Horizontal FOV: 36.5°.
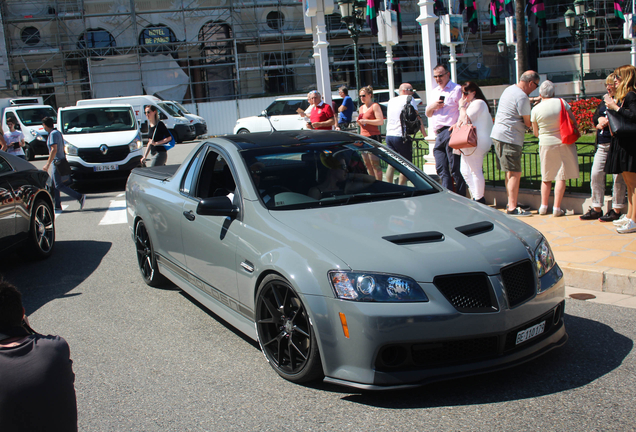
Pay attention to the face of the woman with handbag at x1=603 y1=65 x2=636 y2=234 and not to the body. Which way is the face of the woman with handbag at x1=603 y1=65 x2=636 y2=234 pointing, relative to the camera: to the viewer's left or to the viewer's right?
to the viewer's left

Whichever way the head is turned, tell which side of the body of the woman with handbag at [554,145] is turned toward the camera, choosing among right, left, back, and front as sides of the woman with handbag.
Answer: back

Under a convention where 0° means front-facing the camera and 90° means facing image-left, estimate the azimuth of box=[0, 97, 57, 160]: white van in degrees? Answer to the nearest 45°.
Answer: approximately 315°

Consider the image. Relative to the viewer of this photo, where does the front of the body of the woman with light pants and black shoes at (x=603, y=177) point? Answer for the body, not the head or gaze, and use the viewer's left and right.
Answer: facing to the left of the viewer

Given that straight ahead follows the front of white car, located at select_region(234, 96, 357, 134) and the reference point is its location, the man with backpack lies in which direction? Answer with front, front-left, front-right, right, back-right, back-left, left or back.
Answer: left

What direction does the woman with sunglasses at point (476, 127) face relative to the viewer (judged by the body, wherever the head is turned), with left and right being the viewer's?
facing to the left of the viewer

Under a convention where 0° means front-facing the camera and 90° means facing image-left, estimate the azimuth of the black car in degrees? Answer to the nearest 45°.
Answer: approximately 45°

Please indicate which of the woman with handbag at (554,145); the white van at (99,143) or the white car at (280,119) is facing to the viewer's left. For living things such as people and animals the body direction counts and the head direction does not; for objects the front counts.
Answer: the white car

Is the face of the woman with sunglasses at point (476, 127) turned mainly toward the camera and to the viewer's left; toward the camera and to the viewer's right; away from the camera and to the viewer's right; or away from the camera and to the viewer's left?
toward the camera and to the viewer's left

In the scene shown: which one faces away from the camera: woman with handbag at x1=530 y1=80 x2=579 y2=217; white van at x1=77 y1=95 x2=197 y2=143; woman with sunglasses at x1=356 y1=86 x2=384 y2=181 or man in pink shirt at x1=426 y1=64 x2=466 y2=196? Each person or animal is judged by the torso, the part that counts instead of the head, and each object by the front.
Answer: the woman with handbag
